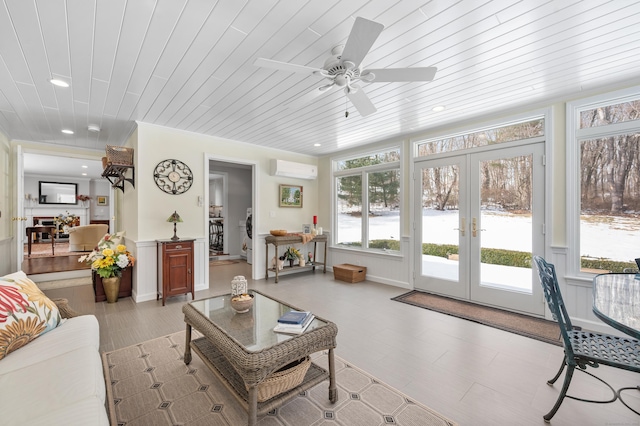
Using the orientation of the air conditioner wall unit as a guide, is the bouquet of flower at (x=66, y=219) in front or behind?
behind

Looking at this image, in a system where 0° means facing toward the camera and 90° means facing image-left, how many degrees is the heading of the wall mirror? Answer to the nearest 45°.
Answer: approximately 0°

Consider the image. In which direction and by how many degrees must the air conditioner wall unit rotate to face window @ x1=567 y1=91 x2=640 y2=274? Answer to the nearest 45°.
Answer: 0° — it already faces it

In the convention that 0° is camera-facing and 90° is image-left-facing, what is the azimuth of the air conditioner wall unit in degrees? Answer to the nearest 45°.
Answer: approximately 315°

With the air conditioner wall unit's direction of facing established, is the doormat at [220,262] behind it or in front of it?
behind

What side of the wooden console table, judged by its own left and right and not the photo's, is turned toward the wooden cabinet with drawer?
right

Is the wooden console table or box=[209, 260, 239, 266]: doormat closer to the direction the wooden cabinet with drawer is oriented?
the wooden console table

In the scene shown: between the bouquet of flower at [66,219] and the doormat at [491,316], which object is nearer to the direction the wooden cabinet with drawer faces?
the doormat

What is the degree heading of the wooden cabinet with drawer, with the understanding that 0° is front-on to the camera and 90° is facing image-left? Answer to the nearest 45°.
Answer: approximately 315°
